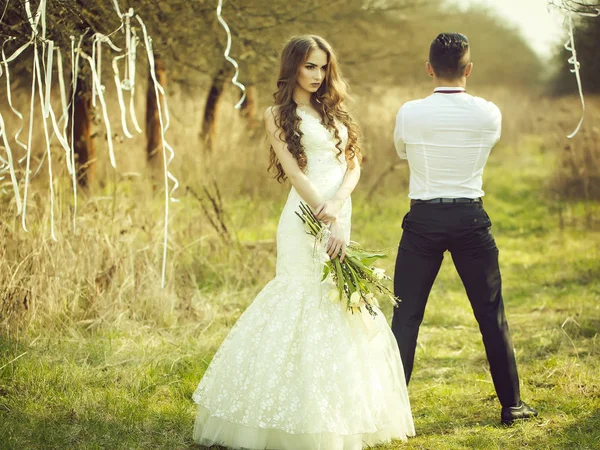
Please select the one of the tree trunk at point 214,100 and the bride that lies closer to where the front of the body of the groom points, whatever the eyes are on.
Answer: the tree trunk

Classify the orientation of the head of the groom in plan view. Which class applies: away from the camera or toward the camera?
away from the camera

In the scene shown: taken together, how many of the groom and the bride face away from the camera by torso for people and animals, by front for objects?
1

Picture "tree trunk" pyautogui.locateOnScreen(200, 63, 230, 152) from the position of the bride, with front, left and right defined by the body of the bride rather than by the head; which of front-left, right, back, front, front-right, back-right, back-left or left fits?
back-left

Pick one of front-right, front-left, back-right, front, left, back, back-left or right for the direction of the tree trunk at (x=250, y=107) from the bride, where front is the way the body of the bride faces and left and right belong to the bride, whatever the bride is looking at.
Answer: back-left

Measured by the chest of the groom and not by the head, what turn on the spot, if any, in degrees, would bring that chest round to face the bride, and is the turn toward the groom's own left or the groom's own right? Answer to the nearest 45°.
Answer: approximately 135° to the groom's own left

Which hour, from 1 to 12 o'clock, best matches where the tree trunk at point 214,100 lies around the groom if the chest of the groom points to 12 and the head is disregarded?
The tree trunk is roughly at 11 o'clock from the groom.

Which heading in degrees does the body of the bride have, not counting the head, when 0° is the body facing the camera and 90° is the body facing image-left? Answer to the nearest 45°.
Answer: approximately 315°

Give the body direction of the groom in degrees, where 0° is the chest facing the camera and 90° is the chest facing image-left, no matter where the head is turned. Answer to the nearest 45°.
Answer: approximately 180°

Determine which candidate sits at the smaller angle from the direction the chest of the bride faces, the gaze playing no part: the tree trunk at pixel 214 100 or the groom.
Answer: the groom

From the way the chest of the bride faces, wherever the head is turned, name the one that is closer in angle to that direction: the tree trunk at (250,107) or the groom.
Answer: the groom

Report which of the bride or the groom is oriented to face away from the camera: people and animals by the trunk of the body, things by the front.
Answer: the groom
